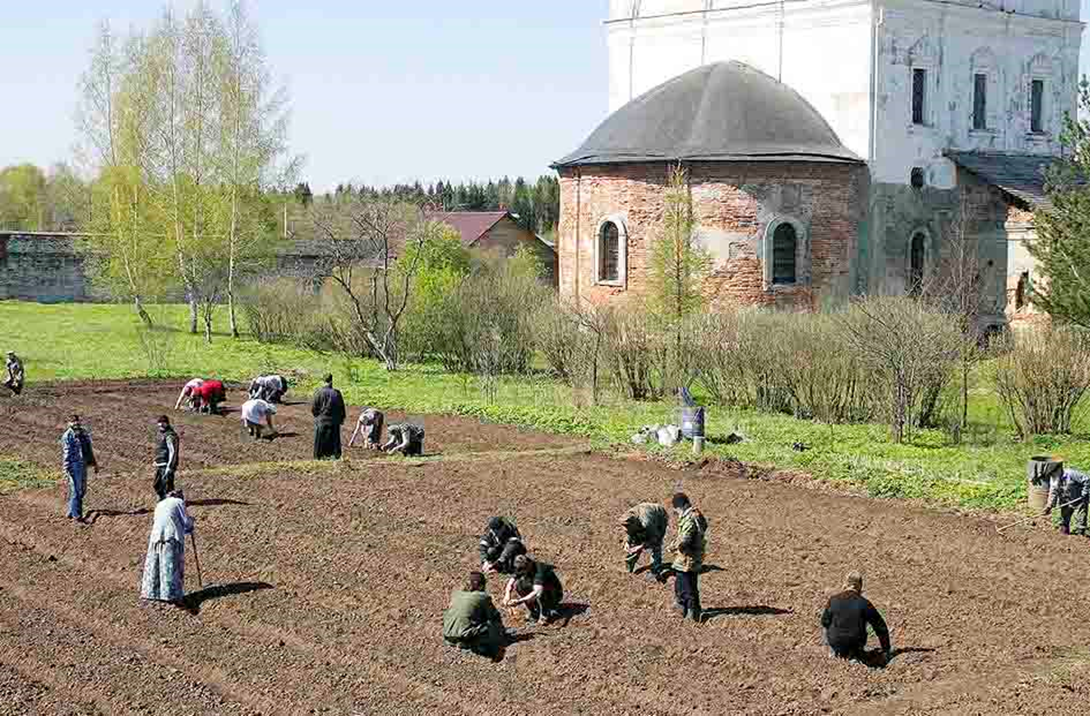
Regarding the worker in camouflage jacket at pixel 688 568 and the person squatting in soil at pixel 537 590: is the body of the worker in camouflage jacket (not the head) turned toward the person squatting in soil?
yes

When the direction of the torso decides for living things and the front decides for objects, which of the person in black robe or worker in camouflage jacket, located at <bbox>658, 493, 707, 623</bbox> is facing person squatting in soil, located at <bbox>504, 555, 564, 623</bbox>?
the worker in camouflage jacket

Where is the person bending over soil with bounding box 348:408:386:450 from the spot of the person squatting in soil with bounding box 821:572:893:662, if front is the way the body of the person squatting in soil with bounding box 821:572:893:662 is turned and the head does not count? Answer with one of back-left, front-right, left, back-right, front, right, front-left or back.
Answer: front-left

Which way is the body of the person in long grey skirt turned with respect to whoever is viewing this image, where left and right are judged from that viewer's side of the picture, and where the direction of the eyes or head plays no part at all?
facing away from the viewer and to the right of the viewer

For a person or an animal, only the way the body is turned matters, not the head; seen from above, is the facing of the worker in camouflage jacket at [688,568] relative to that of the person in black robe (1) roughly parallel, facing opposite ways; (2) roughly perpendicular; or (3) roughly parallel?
roughly perpendicular

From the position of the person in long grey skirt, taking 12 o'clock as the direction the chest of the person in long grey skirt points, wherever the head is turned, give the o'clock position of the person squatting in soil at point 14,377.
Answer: The person squatting in soil is roughly at 10 o'clock from the person in long grey skirt.

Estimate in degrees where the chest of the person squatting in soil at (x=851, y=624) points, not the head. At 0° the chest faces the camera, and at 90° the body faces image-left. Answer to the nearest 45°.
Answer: approximately 180°
